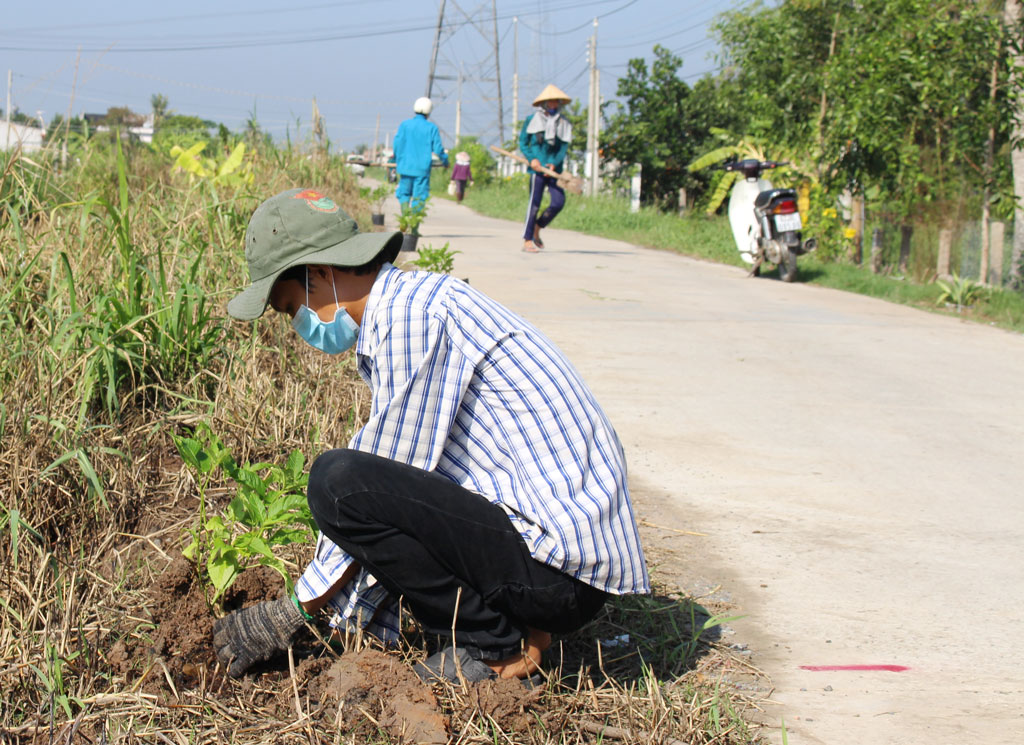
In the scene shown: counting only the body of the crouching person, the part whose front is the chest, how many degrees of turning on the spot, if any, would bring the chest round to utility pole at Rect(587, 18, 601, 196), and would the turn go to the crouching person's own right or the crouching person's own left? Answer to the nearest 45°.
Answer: approximately 90° to the crouching person's own right

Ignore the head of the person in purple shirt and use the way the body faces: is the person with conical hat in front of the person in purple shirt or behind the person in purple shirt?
in front

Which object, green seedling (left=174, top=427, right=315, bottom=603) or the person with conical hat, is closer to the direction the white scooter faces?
the person with conical hat

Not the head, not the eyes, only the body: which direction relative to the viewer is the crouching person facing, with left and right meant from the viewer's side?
facing to the left of the viewer

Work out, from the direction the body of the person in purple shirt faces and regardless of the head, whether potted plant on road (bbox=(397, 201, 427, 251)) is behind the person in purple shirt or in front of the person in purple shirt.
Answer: in front

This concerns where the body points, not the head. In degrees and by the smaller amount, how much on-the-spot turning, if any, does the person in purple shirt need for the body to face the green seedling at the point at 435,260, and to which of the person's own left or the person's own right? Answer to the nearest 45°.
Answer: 0° — they already face it

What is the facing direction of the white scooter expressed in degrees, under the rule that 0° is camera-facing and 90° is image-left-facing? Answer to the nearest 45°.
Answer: approximately 135°

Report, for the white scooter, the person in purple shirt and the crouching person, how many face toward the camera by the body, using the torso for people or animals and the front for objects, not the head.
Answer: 1

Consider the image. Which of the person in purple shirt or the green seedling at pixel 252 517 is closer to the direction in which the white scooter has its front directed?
the person in purple shirt

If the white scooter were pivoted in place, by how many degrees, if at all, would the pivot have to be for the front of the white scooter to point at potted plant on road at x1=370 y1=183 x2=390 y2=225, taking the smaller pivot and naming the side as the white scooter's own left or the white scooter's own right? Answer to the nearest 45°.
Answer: approximately 45° to the white scooter's own left

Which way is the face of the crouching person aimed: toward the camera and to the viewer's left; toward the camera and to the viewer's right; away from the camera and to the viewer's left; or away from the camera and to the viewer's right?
toward the camera and to the viewer's left

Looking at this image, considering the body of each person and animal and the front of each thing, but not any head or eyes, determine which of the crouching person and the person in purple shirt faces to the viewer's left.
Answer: the crouching person

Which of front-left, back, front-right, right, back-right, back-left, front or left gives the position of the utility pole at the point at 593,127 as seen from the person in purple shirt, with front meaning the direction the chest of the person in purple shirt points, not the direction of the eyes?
front-left

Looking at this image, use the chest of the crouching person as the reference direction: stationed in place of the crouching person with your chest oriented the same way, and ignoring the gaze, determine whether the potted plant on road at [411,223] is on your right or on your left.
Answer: on your right

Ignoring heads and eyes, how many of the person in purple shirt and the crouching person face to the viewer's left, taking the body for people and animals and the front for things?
1
